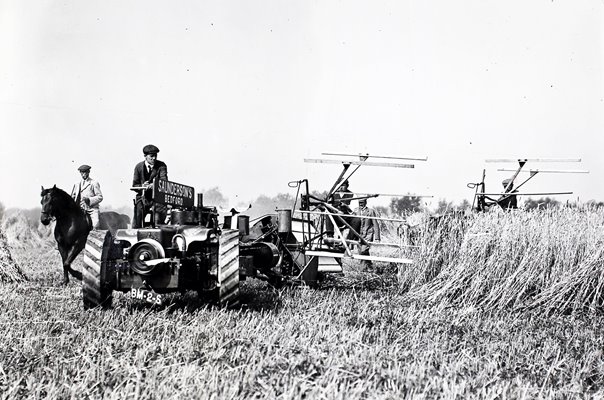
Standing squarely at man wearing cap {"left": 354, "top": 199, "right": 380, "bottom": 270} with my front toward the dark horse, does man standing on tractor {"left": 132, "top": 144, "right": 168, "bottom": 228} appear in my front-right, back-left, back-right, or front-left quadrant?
front-left

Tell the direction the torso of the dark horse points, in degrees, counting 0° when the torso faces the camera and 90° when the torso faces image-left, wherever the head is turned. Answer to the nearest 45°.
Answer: approximately 45°

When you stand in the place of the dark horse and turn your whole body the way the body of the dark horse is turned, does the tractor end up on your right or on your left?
on your left

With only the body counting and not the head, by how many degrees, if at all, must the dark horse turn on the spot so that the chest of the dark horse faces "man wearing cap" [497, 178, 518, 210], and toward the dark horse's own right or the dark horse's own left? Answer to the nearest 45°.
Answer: approximately 135° to the dark horse's own left

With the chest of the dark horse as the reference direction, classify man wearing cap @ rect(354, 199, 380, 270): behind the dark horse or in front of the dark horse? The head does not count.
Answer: behind

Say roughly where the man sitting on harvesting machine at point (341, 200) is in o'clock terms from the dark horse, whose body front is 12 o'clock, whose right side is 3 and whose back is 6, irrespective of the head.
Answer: The man sitting on harvesting machine is roughly at 8 o'clock from the dark horse.

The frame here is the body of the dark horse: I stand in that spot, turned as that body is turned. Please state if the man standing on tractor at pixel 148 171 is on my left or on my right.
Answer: on my left
